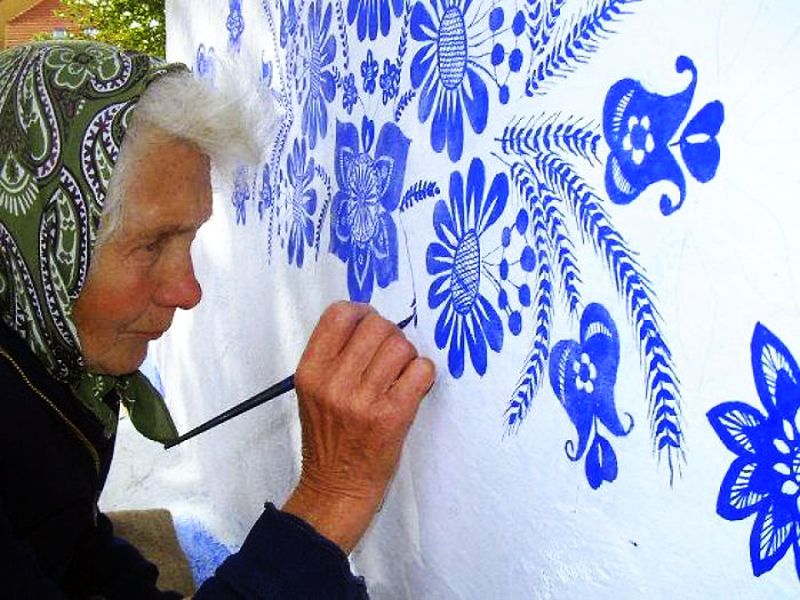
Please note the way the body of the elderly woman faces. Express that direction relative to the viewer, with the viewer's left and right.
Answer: facing to the right of the viewer
